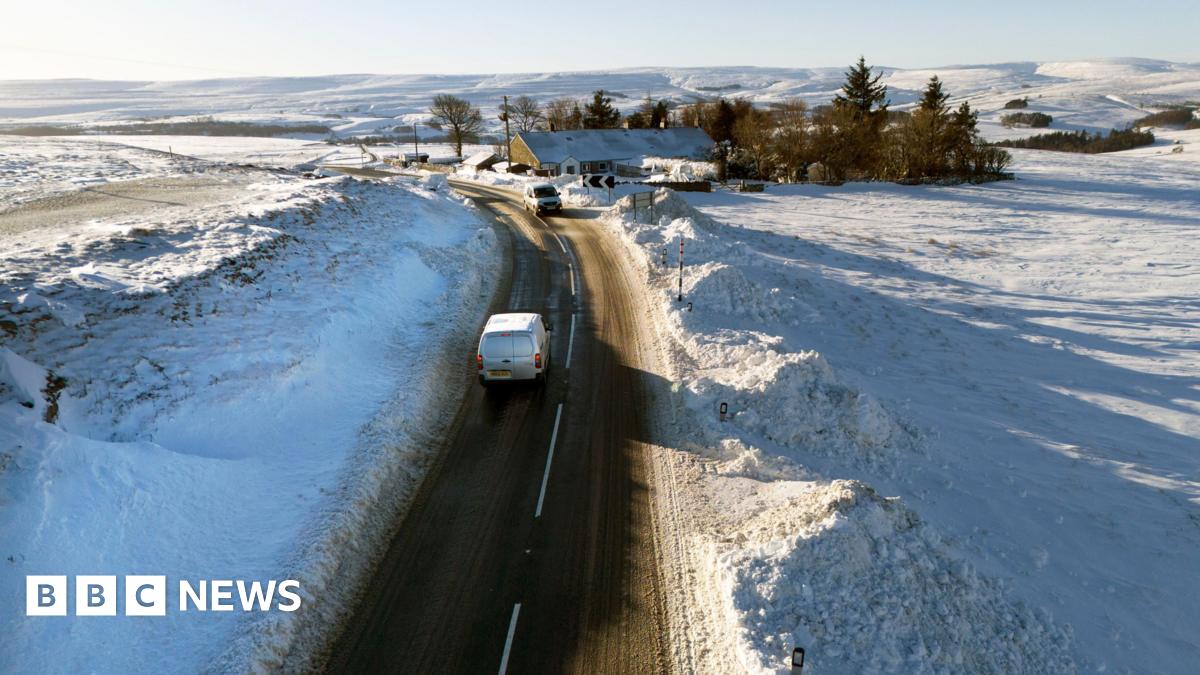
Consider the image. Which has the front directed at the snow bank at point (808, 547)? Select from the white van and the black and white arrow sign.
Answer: the black and white arrow sign

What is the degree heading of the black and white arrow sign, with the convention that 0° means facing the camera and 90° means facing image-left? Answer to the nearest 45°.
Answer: approximately 0°

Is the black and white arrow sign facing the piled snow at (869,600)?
yes

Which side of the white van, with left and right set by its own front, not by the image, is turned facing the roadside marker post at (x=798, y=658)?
back

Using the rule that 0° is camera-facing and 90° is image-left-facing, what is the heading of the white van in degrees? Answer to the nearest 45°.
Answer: approximately 180°

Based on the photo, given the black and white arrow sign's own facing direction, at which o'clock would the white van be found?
The white van is roughly at 12 o'clock from the black and white arrow sign.

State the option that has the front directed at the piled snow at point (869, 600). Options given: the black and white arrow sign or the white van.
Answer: the black and white arrow sign

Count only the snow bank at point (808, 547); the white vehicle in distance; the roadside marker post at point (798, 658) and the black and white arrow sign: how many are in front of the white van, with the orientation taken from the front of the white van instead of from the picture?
2

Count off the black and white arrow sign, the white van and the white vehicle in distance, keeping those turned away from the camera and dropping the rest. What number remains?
1
